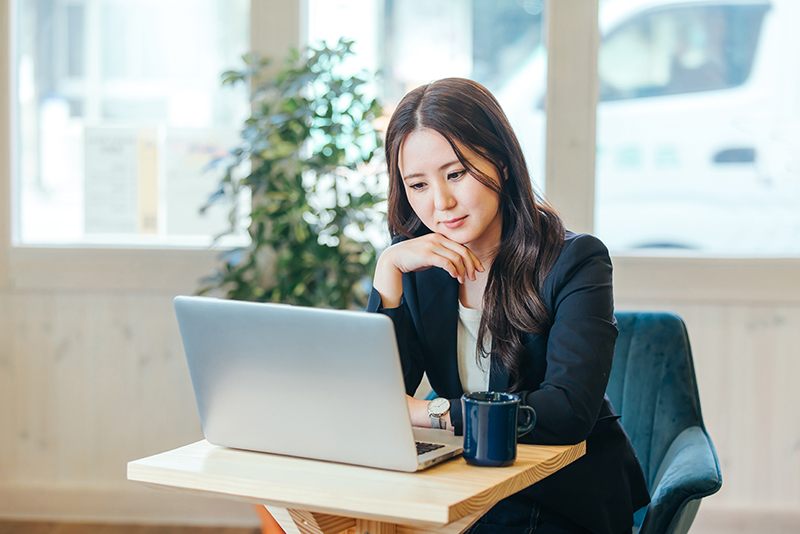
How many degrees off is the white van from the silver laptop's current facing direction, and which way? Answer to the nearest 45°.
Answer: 0° — it already faces it

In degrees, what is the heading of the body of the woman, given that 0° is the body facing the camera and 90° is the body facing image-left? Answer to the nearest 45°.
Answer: approximately 45°

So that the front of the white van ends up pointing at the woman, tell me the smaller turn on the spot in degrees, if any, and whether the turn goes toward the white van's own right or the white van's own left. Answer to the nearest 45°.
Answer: approximately 90° to the white van's own left

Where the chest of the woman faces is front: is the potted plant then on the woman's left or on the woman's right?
on the woman's right

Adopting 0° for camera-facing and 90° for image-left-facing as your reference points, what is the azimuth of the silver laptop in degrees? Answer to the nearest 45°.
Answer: approximately 225°

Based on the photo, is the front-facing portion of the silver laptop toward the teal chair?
yes

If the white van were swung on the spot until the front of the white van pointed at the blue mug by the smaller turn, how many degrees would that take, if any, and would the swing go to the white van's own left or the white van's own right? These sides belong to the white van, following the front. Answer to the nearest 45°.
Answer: approximately 90° to the white van's own left

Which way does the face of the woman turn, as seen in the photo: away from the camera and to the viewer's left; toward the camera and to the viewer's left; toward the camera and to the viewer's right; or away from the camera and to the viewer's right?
toward the camera and to the viewer's left

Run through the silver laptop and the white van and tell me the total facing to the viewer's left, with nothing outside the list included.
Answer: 1

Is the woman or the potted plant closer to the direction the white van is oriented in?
the potted plant

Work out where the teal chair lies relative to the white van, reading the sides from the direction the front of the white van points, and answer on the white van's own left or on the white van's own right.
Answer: on the white van's own left

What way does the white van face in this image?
to the viewer's left

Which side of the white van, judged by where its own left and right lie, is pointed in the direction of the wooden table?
left
